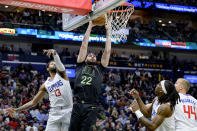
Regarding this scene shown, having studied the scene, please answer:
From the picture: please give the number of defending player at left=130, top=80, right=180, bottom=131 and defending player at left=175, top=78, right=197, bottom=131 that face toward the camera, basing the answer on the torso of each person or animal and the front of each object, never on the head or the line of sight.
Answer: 0

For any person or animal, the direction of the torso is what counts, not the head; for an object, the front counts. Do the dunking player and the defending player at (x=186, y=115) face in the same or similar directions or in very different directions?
very different directions

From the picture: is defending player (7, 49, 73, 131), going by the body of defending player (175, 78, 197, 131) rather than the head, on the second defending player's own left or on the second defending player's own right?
on the second defending player's own left

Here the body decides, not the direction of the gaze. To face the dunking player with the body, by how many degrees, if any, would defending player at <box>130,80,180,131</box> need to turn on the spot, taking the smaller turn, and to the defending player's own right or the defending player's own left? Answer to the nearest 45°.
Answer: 0° — they already face them

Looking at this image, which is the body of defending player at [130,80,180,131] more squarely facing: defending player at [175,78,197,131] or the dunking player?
the dunking player

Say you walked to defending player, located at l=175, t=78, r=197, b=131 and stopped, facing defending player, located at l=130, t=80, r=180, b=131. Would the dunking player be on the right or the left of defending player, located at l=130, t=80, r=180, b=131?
right

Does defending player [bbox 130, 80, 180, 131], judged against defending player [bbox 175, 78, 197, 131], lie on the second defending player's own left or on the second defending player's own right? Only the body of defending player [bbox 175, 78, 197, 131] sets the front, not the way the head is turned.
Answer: on the second defending player's own left
